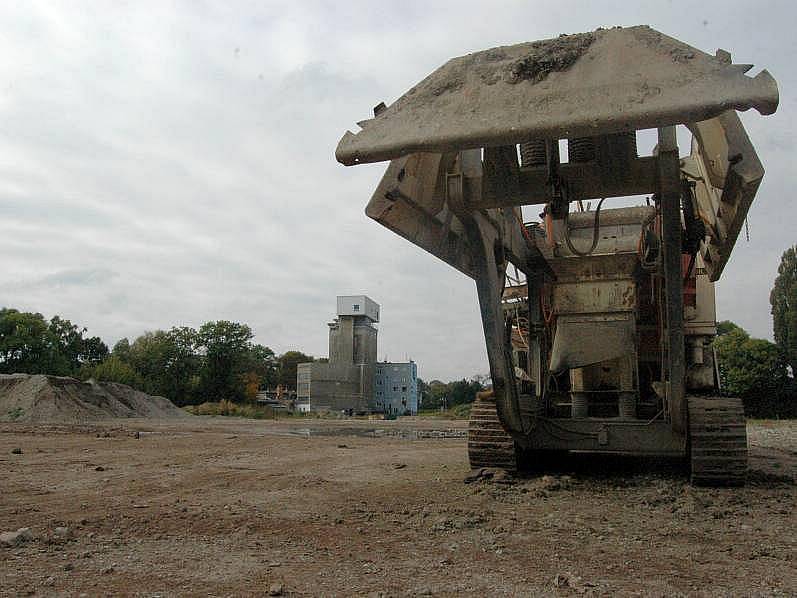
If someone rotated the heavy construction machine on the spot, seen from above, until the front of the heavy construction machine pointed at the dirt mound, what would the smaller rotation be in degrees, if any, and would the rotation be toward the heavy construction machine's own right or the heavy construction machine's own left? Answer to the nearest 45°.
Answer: approximately 135° to the heavy construction machine's own right

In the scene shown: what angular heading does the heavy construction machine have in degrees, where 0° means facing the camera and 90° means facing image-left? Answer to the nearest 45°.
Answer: approximately 0°

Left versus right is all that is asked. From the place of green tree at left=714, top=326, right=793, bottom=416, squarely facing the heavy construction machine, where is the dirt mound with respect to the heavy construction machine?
right

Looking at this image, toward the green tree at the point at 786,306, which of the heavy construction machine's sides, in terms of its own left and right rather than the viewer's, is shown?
back
